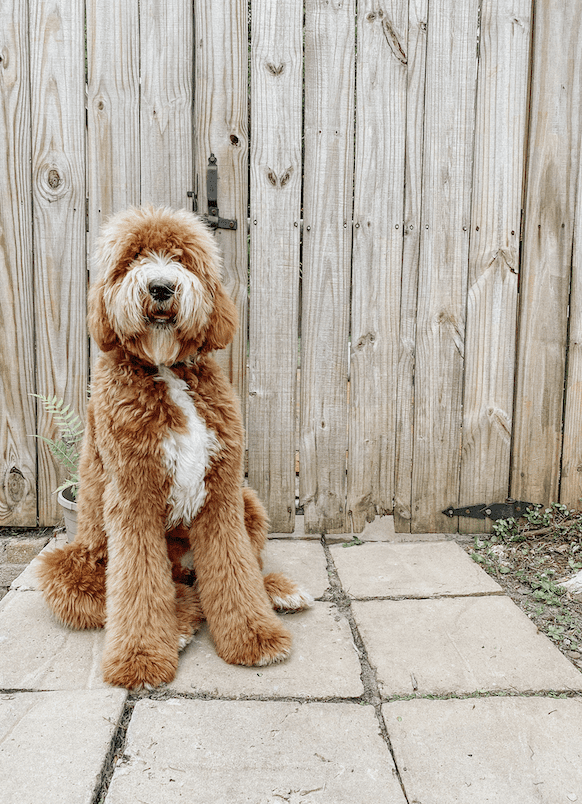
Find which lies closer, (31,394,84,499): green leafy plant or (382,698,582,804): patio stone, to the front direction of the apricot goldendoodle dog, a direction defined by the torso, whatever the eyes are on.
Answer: the patio stone

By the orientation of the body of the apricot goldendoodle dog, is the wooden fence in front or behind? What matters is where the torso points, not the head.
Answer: behind

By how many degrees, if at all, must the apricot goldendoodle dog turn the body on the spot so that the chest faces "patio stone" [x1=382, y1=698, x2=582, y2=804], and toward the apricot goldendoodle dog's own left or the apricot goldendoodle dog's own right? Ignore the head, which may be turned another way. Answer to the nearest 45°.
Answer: approximately 45° to the apricot goldendoodle dog's own left

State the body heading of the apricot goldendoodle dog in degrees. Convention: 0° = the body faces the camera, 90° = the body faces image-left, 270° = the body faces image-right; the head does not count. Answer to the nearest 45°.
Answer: approximately 0°

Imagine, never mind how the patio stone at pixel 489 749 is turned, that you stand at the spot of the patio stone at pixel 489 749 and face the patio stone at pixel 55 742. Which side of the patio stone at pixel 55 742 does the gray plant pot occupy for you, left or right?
right
